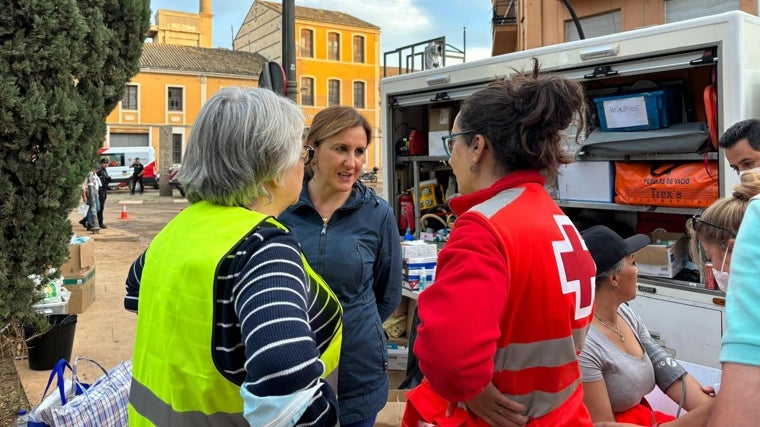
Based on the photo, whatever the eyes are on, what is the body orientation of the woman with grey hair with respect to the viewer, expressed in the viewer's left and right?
facing away from the viewer and to the right of the viewer

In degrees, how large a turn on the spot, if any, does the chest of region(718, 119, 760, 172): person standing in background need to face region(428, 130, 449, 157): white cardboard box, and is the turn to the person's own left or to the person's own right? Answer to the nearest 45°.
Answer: approximately 90° to the person's own right

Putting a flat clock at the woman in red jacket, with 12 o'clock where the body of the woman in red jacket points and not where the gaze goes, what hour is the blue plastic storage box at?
The blue plastic storage box is roughly at 2 o'clock from the woman in red jacket.

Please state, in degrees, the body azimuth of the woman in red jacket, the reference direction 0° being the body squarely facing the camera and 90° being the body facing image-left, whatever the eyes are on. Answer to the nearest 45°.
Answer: approximately 135°

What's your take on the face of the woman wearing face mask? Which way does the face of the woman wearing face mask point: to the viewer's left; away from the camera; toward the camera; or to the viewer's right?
to the viewer's left

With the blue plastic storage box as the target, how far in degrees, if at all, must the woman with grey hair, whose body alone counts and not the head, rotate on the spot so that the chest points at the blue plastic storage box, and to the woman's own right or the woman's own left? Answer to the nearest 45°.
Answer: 0° — they already face it

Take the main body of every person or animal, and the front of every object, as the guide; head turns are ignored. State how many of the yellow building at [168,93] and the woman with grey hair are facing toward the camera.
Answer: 1
